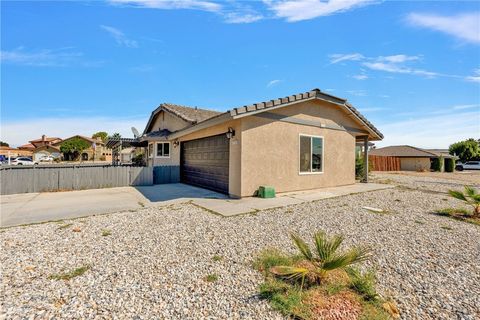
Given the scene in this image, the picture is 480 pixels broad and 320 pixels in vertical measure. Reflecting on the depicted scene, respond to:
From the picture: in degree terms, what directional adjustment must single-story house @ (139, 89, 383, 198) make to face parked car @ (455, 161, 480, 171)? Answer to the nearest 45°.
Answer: approximately 180°

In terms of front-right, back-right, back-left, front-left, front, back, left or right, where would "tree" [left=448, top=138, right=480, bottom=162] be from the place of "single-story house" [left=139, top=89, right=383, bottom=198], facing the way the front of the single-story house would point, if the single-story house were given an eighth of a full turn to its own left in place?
back-left

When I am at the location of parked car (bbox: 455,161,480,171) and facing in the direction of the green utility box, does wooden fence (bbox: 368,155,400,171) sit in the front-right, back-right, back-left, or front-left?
front-right

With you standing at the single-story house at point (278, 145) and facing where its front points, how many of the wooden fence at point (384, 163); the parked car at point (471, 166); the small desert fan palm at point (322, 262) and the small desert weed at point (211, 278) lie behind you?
2

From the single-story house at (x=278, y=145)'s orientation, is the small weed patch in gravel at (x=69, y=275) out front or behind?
out front

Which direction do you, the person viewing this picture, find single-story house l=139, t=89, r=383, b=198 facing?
facing the viewer and to the left of the viewer

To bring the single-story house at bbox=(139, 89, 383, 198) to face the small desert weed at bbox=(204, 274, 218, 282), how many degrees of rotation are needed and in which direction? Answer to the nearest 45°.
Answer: approximately 45° to its left

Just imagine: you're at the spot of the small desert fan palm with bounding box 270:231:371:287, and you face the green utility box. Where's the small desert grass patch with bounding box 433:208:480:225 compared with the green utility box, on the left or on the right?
right

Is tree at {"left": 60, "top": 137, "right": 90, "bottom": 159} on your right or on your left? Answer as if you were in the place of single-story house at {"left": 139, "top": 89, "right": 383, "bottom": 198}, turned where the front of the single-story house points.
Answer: on your right
